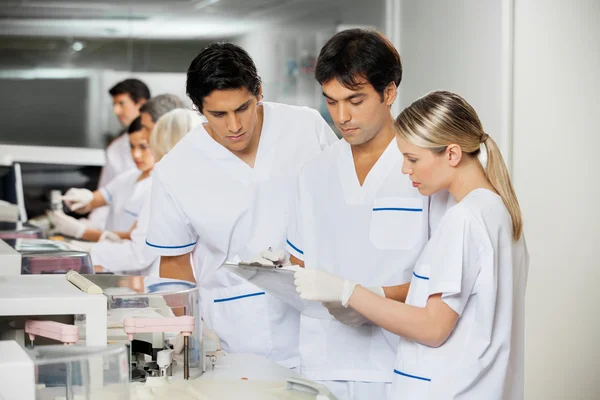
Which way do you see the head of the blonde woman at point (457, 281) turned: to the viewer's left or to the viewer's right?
to the viewer's left

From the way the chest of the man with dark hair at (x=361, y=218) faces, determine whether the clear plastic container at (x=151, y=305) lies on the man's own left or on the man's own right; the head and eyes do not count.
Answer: on the man's own right

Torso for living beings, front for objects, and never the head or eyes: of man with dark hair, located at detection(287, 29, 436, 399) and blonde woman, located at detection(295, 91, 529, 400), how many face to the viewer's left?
1

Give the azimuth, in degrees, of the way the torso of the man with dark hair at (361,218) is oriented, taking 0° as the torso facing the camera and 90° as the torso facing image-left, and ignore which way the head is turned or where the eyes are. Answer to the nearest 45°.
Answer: approximately 0°

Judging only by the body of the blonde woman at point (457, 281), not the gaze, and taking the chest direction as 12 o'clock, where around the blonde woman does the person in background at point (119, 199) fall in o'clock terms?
The person in background is roughly at 2 o'clock from the blonde woman.

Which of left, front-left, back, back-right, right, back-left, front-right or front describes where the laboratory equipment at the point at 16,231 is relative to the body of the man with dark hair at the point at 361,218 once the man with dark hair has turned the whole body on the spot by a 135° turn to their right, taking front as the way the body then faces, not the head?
front

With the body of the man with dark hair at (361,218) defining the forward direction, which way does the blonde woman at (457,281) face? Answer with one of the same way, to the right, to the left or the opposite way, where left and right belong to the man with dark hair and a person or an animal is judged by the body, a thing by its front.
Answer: to the right

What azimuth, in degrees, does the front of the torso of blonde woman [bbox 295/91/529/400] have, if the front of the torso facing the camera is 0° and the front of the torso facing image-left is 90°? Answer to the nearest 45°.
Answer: approximately 90°
